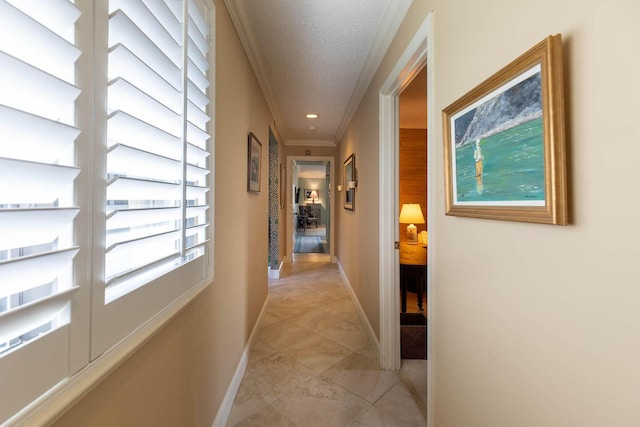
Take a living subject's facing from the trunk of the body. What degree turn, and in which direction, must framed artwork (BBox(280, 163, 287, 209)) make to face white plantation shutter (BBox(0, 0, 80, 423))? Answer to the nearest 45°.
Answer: approximately 90° to its right

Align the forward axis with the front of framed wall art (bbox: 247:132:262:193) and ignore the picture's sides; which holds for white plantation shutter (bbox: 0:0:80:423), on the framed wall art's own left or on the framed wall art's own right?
on the framed wall art's own right

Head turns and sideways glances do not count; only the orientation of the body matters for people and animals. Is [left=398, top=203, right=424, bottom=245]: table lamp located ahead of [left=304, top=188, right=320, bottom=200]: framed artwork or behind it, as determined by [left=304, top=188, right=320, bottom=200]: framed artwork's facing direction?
ahead

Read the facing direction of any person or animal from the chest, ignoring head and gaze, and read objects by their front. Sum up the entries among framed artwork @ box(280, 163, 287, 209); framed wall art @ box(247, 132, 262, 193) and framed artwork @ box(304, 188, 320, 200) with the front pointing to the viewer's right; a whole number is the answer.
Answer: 2

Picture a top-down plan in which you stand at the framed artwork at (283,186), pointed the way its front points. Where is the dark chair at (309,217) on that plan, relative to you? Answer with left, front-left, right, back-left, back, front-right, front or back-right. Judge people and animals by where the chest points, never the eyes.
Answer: left

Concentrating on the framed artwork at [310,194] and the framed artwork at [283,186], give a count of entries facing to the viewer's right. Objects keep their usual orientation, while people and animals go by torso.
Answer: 1

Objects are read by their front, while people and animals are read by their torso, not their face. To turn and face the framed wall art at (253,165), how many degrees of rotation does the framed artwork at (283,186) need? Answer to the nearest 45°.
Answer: approximately 90° to its right

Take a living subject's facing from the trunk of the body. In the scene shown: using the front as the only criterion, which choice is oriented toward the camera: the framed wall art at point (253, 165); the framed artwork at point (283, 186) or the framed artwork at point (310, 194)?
the framed artwork at point (310, 194)

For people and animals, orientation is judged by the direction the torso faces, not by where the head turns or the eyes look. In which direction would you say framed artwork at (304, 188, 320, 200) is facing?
toward the camera

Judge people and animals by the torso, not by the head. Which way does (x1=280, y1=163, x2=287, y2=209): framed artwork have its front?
to the viewer's right

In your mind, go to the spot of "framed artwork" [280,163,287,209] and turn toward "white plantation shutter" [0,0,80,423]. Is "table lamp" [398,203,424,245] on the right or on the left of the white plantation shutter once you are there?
left

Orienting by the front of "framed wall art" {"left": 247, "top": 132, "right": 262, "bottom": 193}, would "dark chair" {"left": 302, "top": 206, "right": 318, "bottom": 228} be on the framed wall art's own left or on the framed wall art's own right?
on the framed wall art's own left

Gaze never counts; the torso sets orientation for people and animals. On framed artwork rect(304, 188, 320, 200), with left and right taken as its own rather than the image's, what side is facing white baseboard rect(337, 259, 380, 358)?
front

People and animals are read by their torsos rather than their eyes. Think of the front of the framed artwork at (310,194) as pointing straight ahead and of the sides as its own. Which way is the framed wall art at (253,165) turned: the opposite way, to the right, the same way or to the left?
to the left

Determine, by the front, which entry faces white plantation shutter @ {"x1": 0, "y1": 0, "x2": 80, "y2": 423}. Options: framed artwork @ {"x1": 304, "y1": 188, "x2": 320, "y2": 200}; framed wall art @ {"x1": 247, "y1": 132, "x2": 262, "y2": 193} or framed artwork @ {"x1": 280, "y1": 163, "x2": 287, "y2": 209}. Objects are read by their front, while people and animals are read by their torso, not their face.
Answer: framed artwork @ {"x1": 304, "y1": 188, "x2": 320, "y2": 200}
